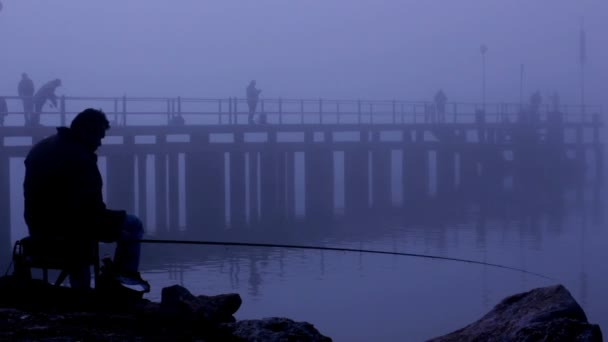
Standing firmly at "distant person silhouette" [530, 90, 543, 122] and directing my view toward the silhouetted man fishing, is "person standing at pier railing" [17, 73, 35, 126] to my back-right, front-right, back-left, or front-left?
front-right

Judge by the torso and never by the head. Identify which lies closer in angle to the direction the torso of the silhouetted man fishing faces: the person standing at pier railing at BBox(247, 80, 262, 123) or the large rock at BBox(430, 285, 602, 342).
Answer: the large rock

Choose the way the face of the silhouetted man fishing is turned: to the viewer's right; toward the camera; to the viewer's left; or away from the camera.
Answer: to the viewer's right

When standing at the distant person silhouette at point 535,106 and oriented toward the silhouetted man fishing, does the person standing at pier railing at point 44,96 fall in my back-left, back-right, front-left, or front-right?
front-right

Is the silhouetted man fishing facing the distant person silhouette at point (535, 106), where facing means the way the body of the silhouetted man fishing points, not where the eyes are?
no

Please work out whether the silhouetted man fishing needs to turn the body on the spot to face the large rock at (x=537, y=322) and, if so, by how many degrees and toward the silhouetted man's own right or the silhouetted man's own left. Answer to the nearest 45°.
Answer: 0° — they already face it

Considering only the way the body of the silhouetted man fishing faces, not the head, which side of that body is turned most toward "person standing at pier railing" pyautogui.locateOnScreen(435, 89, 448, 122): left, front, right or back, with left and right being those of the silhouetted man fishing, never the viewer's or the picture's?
left

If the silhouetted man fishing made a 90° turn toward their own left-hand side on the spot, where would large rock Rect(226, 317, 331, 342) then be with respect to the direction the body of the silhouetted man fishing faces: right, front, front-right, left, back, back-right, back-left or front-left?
right

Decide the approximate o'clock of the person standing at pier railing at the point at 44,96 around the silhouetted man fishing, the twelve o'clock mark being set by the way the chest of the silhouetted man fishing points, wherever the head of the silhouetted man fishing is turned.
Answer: The person standing at pier railing is roughly at 9 o'clock from the silhouetted man fishing.

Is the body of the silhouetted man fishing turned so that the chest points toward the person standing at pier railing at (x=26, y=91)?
no

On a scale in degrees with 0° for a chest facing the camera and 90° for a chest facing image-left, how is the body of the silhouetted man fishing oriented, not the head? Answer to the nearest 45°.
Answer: approximately 270°

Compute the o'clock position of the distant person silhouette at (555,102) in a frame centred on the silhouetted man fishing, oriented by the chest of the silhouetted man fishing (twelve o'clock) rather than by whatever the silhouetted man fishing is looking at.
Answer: The distant person silhouette is roughly at 10 o'clock from the silhouetted man fishing.
